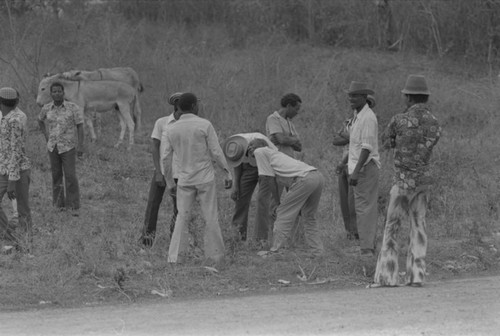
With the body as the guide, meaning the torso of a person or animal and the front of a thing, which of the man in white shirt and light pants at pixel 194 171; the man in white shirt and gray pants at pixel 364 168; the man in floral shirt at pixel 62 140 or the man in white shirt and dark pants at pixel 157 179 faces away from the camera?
the man in white shirt and light pants at pixel 194 171

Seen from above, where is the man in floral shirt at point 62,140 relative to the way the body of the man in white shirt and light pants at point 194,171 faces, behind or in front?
in front

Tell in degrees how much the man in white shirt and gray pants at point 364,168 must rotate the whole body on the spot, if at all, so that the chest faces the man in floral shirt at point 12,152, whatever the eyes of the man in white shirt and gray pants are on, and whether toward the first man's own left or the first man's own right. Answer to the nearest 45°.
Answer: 0° — they already face them

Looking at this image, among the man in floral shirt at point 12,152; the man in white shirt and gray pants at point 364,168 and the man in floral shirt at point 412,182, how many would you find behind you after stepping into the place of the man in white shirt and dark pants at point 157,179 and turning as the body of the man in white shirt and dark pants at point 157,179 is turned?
1

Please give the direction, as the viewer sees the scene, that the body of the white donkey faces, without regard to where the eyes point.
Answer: to the viewer's left

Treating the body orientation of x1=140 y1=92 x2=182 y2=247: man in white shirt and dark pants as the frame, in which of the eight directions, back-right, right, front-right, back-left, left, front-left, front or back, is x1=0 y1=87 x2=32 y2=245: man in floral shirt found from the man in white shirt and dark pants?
back

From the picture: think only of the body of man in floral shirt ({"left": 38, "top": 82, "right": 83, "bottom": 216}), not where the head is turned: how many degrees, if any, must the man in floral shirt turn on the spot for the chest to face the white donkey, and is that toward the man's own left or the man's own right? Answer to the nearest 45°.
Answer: approximately 180°

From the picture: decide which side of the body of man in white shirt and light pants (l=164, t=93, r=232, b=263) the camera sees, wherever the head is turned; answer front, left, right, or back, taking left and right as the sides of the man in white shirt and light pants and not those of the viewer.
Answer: back

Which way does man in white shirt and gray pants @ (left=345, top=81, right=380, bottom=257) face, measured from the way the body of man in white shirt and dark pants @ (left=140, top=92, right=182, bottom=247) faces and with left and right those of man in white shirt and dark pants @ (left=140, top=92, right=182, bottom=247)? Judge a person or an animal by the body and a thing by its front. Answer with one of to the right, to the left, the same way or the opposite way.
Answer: the opposite way

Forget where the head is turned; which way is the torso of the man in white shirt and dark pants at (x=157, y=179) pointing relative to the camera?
to the viewer's right

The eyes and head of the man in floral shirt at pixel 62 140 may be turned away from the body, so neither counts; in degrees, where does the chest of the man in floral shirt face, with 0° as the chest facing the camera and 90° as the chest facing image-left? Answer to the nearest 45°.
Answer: approximately 0°

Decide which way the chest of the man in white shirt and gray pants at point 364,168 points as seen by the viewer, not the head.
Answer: to the viewer's left

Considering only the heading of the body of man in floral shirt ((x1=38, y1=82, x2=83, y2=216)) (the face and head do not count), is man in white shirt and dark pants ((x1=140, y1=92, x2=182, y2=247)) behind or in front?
in front

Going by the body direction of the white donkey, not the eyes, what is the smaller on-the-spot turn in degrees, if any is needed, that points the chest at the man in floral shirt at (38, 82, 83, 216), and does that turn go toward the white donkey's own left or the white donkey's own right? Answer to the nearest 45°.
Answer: approximately 90° to the white donkey's own left

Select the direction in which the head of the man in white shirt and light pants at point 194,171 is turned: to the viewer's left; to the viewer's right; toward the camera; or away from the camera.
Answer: away from the camera

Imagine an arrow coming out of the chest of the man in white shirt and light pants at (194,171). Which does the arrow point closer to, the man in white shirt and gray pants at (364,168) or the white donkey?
the white donkey
